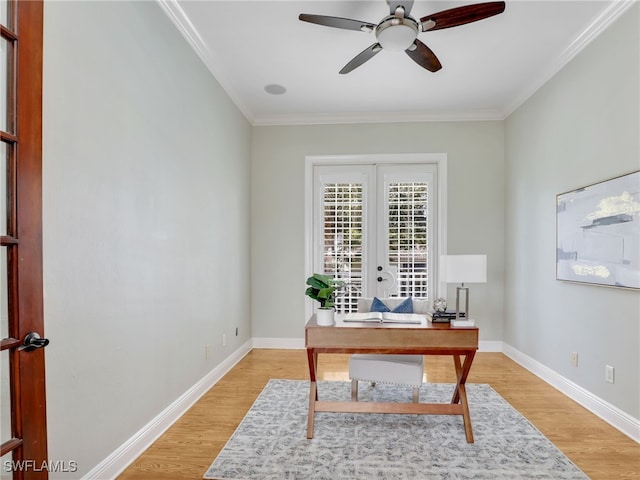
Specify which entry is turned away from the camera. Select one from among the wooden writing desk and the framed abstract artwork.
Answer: the wooden writing desk

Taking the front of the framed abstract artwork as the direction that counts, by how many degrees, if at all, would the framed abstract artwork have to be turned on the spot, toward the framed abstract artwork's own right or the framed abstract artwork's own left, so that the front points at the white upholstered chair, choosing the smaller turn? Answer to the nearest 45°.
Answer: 0° — it already faces it

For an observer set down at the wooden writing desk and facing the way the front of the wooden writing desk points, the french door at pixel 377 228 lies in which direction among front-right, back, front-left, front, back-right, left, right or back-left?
front

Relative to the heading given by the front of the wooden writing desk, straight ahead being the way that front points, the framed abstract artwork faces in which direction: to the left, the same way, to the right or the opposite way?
to the left

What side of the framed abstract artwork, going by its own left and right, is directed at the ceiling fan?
front

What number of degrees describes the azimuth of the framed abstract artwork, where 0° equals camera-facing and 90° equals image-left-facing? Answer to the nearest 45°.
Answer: approximately 45°

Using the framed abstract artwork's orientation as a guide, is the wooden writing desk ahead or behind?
ahead

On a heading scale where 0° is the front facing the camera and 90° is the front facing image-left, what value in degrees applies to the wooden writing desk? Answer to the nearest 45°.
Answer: approximately 180°

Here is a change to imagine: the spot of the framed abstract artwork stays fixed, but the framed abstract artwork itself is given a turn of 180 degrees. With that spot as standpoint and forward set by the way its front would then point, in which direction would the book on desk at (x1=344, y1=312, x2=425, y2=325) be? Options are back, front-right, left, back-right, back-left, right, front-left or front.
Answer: back

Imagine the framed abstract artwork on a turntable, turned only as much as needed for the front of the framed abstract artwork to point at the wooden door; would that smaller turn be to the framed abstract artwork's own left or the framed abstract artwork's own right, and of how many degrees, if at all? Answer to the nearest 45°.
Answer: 0° — it already faces it

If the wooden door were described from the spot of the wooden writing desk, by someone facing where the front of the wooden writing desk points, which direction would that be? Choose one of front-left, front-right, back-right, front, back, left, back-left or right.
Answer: back-left

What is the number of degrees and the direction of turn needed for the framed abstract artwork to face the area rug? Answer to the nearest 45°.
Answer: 0° — it already faces it
